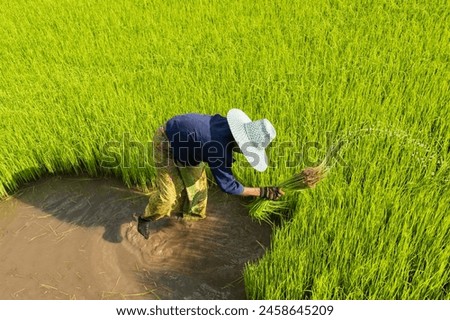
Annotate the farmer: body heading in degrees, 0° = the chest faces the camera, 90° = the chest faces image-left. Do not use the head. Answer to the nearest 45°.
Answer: approximately 270°

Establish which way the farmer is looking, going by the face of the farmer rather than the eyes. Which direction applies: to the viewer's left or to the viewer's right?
to the viewer's right
